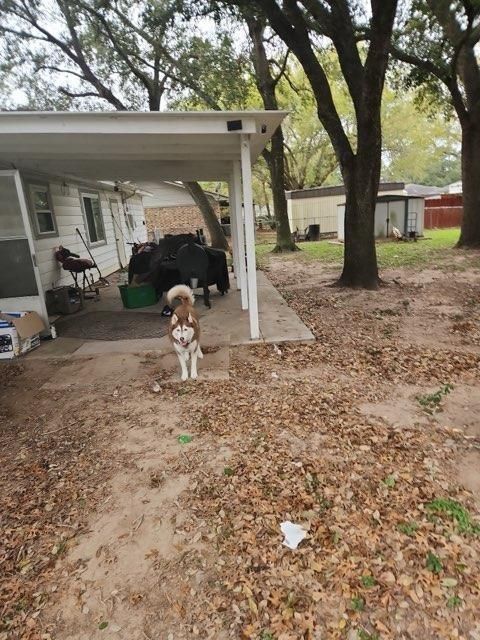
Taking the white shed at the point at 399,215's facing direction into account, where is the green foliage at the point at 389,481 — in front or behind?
in front

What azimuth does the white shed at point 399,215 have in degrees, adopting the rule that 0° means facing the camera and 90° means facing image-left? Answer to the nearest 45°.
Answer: approximately 45°

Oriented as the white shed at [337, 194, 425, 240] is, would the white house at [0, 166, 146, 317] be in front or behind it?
in front

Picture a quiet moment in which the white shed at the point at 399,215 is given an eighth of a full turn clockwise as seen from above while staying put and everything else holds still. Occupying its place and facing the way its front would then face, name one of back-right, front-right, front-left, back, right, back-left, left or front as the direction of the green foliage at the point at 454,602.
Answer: left

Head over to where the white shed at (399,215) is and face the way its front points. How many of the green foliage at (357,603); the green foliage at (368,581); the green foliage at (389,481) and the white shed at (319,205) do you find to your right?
1

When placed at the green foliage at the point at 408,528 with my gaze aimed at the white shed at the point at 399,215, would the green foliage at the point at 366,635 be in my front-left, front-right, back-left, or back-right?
back-left

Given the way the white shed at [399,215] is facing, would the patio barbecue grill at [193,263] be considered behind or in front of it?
in front

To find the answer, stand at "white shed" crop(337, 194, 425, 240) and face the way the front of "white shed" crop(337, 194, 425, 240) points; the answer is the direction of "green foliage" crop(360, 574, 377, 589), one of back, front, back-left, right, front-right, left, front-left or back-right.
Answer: front-left

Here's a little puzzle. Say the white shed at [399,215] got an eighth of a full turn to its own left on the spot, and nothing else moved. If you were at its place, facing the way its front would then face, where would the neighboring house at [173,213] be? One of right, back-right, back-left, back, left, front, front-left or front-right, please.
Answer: right

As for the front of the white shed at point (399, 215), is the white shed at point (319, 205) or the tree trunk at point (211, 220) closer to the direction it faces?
the tree trunk

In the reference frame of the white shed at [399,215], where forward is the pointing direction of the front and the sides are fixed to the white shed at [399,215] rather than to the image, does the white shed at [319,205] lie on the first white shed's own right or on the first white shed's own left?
on the first white shed's own right

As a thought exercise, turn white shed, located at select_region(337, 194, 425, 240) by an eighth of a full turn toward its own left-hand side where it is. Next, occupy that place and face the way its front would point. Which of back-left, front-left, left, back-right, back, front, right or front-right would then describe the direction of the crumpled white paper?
front

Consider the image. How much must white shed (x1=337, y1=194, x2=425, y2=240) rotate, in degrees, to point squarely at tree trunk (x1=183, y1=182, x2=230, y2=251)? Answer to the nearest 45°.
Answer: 0° — it already faces it
